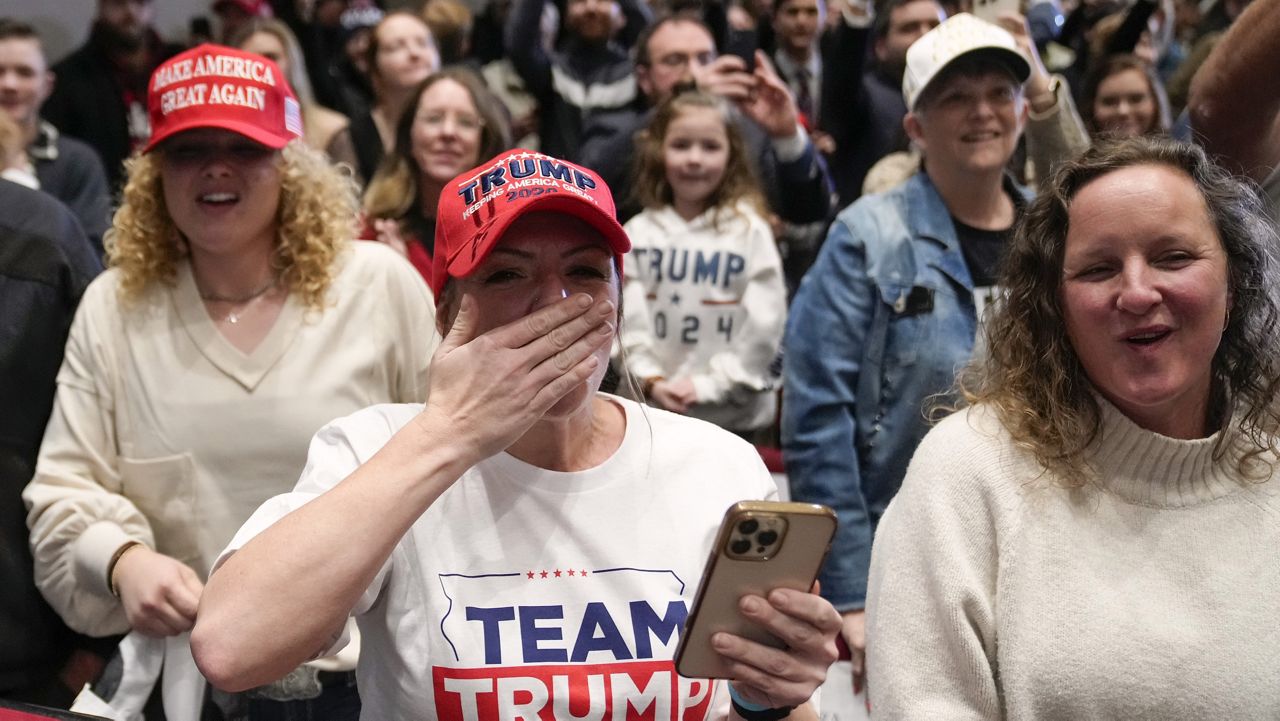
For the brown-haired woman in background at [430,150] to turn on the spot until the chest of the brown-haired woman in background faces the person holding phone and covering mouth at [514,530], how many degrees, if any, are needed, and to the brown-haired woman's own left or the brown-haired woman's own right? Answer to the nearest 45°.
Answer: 0° — they already face them

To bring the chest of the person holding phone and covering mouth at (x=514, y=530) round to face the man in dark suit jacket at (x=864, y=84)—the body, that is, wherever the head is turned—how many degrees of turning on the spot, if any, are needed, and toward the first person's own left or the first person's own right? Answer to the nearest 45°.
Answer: approximately 135° to the first person's own left

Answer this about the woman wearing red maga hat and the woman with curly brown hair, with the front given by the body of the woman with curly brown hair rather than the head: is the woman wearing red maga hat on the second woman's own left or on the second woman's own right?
on the second woman's own right

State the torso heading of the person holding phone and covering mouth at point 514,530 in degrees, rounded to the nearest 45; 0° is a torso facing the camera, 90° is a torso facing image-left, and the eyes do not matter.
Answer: approximately 0°

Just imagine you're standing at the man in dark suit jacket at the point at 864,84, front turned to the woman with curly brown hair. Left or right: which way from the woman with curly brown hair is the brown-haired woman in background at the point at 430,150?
right

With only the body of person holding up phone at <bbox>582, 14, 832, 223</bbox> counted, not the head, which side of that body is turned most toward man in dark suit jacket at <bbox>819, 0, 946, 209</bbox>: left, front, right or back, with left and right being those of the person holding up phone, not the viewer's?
left

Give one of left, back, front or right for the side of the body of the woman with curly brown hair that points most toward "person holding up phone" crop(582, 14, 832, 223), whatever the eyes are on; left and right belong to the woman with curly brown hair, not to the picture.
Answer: back

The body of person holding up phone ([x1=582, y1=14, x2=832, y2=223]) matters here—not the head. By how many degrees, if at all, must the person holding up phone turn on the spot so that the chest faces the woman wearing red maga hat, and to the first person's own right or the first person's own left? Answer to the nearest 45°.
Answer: approximately 90° to the first person's own right

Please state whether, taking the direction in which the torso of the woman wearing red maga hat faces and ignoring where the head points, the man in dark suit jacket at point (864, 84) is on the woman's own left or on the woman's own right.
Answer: on the woman's own left

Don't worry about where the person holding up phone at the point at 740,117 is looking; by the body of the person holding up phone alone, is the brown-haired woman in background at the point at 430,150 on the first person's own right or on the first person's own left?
on the first person's own right
